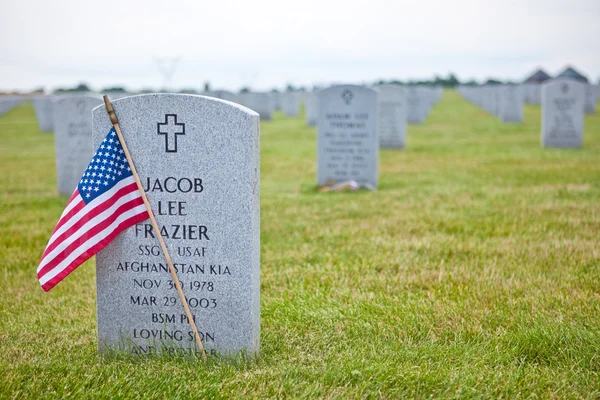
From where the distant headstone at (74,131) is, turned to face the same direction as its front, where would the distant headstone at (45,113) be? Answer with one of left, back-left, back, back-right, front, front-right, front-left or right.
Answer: back

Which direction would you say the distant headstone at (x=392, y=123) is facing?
toward the camera

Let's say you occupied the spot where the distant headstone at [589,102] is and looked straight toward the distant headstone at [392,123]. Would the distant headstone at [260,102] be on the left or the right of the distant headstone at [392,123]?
right

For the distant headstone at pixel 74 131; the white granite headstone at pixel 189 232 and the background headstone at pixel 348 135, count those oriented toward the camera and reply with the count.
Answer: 3

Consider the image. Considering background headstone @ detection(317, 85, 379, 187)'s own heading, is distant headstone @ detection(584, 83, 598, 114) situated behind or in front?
behind

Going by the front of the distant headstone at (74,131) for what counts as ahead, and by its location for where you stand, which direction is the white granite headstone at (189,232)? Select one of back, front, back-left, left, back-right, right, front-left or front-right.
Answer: front

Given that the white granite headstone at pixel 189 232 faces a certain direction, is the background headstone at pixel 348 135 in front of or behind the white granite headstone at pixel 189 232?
behind

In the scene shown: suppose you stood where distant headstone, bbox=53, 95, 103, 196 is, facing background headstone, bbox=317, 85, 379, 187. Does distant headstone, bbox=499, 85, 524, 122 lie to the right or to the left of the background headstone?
left

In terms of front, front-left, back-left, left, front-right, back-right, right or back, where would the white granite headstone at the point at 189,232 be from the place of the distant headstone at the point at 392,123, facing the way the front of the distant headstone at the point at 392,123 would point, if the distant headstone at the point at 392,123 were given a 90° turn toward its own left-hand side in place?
right

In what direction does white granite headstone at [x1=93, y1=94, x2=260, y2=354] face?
toward the camera

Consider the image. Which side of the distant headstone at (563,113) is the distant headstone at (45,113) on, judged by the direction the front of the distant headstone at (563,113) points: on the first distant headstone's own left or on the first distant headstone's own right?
on the first distant headstone's own right

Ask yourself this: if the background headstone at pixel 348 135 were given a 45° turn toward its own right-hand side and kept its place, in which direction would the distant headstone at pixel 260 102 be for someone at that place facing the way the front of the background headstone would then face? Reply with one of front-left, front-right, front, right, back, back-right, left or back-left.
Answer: back-right
